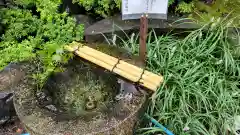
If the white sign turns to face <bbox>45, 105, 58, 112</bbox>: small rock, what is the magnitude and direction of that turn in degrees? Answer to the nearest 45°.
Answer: approximately 45° to its right

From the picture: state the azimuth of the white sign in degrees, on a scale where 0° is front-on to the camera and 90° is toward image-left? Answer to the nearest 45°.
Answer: approximately 0°

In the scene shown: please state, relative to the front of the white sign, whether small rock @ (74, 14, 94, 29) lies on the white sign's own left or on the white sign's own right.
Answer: on the white sign's own right

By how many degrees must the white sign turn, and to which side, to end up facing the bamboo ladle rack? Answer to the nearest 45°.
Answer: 0° — it already faces it

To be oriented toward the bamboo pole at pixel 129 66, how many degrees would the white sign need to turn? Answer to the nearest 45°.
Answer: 0° — it already faces it

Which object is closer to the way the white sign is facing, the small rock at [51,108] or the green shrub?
the small rock

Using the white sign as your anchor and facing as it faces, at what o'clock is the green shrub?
The green shrub is roughly at 4 o'clock from the white sign.

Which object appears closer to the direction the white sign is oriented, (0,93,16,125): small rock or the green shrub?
the small rock

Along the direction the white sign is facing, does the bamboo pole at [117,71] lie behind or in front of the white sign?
in front
